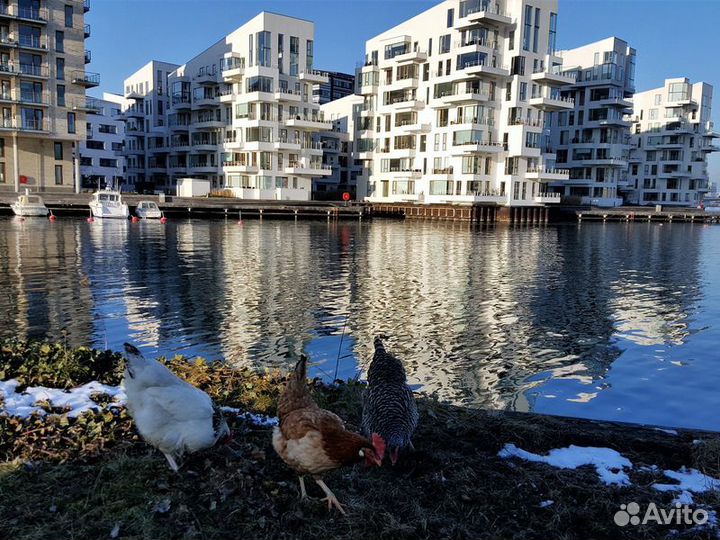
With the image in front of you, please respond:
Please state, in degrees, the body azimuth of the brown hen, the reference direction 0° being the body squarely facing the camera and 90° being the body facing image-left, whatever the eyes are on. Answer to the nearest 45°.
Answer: approximately 315°

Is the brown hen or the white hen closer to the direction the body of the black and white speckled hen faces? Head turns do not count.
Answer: the brown hen

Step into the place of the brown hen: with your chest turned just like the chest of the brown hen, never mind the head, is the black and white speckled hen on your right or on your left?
on your left

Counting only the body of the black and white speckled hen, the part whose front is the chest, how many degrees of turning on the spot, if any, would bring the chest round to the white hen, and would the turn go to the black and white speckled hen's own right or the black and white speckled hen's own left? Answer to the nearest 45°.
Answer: approximately 90° to the black and white speckled hen's own right

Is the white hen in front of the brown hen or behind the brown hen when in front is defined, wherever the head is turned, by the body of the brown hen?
behind

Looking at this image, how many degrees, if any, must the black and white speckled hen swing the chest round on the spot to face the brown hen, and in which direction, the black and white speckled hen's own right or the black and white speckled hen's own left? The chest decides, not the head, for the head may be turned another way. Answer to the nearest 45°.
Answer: approximately 45° to the black and white speckled hen's own right

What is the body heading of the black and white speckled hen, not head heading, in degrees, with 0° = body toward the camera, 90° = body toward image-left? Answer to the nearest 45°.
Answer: approximately 0°
